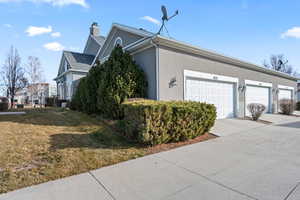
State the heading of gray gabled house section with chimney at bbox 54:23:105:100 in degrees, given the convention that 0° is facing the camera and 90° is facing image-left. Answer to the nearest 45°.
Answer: approximately 45°

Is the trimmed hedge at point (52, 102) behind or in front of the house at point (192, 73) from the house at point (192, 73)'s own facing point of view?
behind

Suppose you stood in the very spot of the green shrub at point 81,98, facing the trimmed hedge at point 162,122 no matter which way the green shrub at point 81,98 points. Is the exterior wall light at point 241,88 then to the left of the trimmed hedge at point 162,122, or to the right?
left

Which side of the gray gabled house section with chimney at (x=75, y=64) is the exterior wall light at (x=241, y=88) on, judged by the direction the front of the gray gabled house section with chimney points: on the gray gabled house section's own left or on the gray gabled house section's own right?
on the gray gabled house section's own left
